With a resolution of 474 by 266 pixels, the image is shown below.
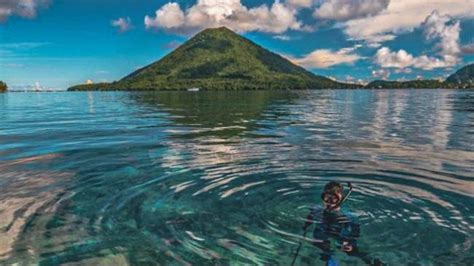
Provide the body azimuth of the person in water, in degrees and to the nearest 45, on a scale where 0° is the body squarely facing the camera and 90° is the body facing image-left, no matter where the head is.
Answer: approximately 0°
